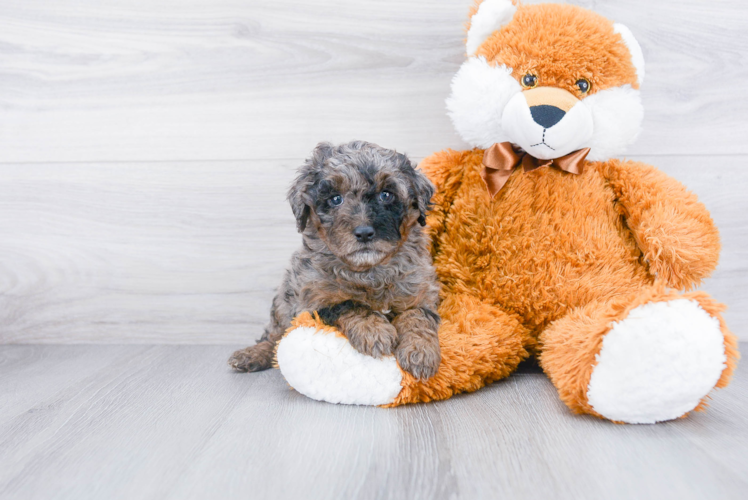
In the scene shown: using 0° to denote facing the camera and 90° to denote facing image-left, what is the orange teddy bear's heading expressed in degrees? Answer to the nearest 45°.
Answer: approximately 0°
